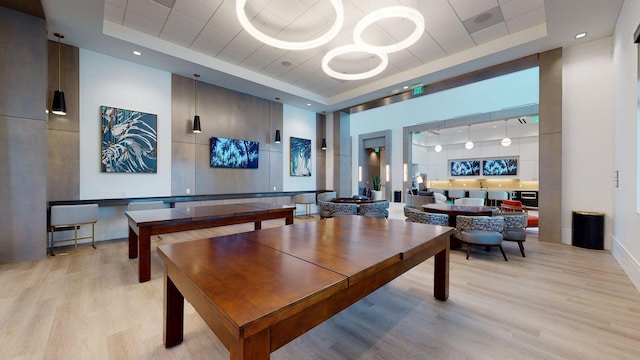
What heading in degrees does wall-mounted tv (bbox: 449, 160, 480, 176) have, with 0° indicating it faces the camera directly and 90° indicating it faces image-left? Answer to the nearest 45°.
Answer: approximately 0°

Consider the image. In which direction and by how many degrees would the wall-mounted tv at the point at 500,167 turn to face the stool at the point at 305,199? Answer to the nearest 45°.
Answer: approximately 45° to its right

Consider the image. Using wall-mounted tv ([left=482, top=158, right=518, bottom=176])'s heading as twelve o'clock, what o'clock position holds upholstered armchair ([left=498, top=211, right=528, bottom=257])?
The upholstered armchair is roughly at 12 o'clock from the wall-mounted tv.

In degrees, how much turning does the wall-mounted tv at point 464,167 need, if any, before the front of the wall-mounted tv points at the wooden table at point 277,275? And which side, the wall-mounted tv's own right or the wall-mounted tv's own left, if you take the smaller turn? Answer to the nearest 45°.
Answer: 0° — it already faces it

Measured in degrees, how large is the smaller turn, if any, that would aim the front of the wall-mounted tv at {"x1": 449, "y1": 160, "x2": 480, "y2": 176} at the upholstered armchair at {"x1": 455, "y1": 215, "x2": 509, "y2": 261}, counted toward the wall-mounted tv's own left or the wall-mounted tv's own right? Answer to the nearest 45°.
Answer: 0° — it already faces it

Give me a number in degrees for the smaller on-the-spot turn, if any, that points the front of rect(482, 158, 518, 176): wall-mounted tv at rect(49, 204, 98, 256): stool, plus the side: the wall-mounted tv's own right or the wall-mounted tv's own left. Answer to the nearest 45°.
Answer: approximately 45° to the wall-mounted tv's own right

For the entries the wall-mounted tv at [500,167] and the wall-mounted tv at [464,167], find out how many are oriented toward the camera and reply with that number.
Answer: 2

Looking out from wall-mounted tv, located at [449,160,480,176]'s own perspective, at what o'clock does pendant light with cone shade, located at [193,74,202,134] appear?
The pendant light with cone shade is roughly at 1 o'clock from the wall-mounted tv.

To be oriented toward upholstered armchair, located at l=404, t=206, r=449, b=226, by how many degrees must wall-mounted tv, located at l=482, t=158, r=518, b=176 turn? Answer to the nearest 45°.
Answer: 0° — it already faces it

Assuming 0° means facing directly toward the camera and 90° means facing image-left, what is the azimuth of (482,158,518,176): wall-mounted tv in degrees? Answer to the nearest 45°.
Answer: approximately 0°
